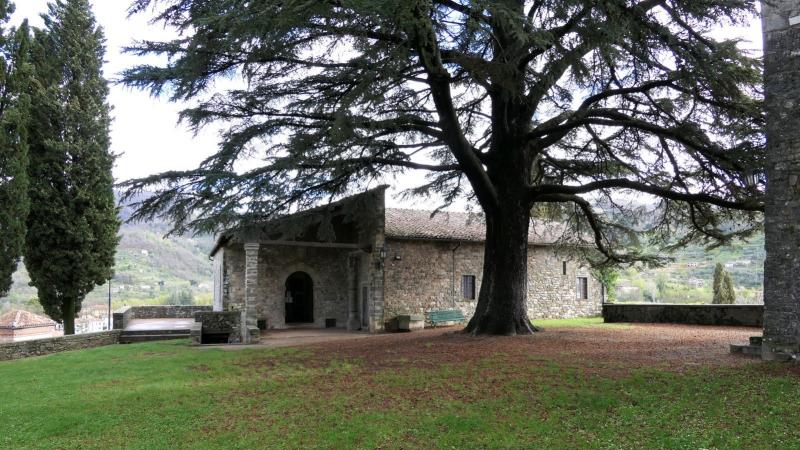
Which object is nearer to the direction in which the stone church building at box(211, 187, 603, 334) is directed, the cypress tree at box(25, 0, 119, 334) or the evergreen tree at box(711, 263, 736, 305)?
the cypress tree

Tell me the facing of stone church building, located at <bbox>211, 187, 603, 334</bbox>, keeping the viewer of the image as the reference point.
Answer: facing the viewer and to the left of the viewer

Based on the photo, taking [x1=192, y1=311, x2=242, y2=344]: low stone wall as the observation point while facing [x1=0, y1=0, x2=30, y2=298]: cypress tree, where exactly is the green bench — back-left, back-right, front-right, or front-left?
back-right

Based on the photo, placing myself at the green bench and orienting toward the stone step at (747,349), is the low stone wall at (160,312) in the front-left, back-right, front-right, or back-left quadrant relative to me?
back-right

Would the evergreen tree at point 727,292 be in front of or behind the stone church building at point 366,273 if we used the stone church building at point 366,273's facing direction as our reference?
behind

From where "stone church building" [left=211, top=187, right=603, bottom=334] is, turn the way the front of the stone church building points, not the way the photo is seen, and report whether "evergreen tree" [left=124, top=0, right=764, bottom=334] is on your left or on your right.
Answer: on your left

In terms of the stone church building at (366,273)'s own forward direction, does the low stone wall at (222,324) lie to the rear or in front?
in front

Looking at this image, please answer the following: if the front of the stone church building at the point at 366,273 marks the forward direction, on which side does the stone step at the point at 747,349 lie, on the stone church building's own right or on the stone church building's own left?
on the stone church building's own left

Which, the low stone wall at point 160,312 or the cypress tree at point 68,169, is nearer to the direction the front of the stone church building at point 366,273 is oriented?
the cypress tree

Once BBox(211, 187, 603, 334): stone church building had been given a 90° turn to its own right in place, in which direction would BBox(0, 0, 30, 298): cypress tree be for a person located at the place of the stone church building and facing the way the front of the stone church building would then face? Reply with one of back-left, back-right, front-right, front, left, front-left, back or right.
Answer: left

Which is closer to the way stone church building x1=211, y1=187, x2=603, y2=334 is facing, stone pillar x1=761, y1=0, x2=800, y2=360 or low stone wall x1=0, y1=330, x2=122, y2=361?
the low stone wall

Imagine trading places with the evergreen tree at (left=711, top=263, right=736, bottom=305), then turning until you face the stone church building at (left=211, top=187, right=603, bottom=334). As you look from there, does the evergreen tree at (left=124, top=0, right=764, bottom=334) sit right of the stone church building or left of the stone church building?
left

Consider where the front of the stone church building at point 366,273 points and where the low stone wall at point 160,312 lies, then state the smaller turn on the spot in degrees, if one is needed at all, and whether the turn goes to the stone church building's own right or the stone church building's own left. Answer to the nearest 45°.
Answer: approximately 90° to the stone church building's own right
